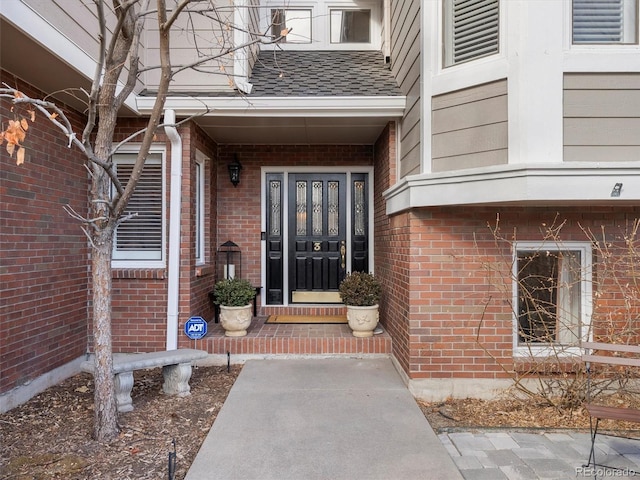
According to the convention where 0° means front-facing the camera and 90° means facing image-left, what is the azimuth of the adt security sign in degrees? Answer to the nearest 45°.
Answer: approximately 0°

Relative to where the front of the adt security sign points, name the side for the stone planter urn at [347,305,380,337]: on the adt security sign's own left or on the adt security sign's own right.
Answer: on the adt security sign's own left

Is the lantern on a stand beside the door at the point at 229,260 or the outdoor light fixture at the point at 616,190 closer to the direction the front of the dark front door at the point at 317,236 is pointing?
the outdoor light fixture
